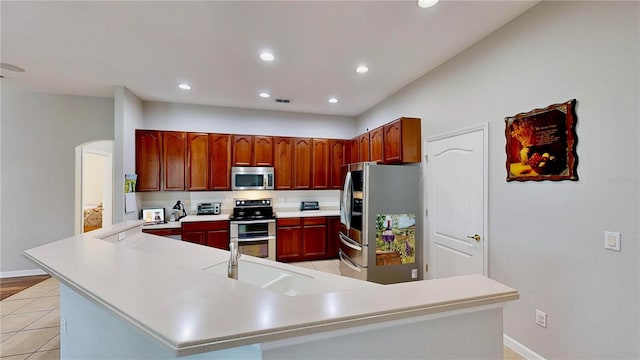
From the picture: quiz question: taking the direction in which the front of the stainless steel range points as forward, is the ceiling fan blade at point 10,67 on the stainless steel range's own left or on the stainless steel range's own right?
on the stainless steel range's own right

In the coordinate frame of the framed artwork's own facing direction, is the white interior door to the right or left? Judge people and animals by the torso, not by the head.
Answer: on its right

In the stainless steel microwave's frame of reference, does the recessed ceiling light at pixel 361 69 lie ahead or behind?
ahead

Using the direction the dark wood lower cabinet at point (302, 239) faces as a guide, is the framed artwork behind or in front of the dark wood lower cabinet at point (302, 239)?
in front

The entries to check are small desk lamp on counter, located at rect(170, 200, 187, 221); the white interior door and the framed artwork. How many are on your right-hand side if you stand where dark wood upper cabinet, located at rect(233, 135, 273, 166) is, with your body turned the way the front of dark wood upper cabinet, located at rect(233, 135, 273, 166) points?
1

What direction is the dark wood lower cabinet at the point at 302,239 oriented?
toward the camera

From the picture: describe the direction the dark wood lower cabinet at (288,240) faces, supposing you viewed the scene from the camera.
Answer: facing the viewer

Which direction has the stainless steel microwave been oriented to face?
toward the camera

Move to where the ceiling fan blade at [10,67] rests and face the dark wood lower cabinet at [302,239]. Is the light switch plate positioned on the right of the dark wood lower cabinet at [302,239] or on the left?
right

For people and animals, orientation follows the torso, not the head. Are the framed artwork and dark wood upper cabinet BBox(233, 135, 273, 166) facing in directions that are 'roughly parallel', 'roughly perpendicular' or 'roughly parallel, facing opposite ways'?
roughly perpendicular

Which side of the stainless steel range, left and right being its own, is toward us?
front

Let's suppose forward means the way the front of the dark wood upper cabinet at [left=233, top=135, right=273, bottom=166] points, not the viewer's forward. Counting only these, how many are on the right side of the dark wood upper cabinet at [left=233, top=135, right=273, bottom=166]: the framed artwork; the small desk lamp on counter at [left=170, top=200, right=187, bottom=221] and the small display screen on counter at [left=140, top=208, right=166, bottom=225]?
2

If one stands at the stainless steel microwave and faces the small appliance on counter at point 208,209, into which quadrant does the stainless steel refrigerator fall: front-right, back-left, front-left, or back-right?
back-left

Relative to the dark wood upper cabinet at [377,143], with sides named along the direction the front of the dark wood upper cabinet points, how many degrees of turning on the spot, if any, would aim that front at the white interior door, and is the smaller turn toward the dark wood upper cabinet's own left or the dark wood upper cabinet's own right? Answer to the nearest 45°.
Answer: approximately 90° to the dark wood upper cabinet's own left
